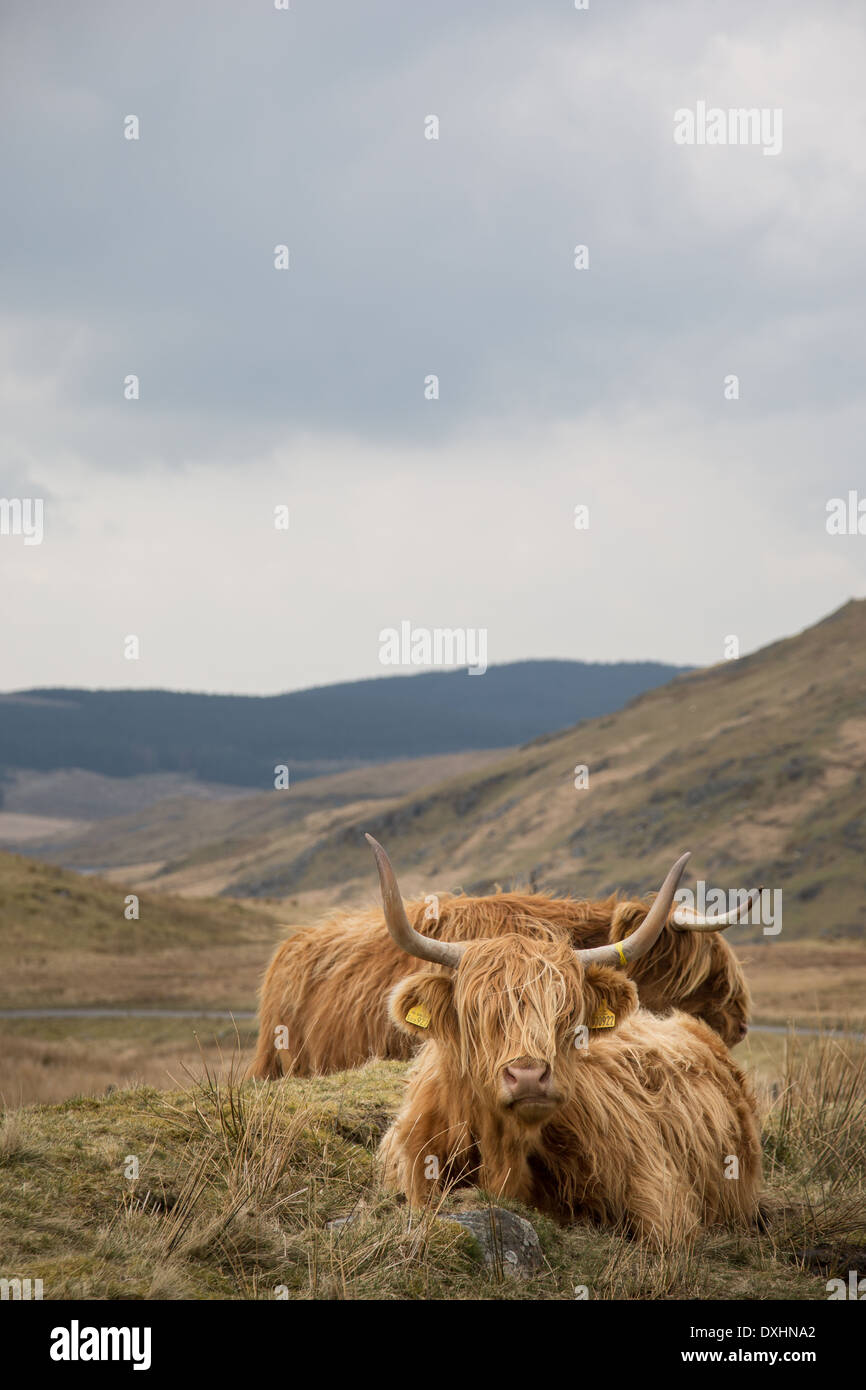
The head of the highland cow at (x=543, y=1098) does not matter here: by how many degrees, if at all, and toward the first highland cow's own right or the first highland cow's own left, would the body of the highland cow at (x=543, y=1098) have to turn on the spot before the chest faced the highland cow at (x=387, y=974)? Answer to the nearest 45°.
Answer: approximately 135° to the first highland cow's own right

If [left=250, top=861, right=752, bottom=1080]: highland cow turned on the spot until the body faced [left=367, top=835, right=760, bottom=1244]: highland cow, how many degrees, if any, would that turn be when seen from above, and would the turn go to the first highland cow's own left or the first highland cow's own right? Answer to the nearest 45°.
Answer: approximately 90° to the first highland cow's own right

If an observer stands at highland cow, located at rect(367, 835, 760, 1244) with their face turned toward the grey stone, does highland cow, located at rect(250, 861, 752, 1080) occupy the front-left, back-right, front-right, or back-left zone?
back-right

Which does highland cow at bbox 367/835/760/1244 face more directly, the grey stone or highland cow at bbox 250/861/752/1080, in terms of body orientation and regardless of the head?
the grey stone

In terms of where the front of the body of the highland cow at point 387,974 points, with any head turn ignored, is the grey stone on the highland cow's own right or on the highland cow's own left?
on the highland cow's own right

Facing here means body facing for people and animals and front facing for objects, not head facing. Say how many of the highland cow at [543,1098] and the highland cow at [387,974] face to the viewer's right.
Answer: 1

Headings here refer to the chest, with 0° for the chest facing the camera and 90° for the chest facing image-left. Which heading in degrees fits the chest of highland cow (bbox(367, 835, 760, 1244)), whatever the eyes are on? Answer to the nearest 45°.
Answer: approximately 45°

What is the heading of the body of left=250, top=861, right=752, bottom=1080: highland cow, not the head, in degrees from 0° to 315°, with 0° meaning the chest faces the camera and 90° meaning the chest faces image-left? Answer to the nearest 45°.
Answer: approximately 270°
